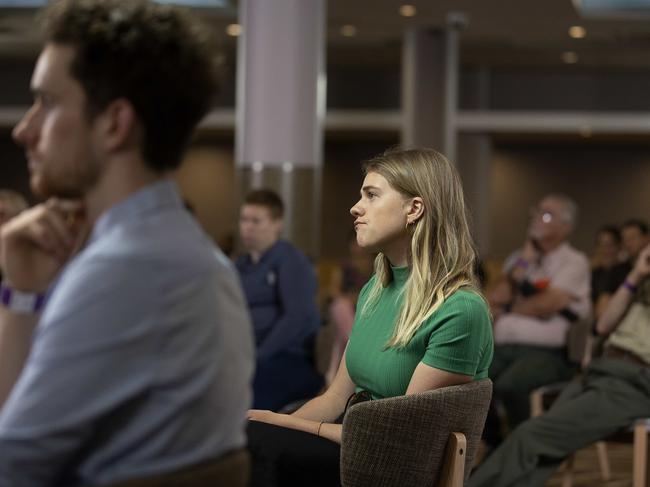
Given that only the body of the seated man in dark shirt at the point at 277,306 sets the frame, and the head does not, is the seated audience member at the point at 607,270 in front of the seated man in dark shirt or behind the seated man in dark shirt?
behind

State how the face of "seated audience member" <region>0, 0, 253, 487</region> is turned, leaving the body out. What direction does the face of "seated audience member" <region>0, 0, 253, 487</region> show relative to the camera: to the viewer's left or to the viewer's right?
to the viewer's left

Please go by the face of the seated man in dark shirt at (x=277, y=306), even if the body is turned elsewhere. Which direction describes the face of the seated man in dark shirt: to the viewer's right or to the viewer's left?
to the viewer's left

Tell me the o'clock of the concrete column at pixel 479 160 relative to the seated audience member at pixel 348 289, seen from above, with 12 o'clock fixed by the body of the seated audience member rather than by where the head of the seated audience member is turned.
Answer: The concrete column is roughly at 5 o'clock from the seated audience member.

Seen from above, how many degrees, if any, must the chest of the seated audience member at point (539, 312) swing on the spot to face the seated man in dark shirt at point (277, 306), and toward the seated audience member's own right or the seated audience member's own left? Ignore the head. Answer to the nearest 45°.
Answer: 0° — they already face them

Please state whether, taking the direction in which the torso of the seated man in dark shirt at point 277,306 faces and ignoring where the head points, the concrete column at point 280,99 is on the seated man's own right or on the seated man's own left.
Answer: on the seated man's own right

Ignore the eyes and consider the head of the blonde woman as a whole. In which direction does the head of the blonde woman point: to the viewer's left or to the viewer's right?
to the viewer's left

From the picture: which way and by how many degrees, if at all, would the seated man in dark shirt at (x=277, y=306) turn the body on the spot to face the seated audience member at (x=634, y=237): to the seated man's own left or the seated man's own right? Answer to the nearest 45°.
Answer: approximately 180°

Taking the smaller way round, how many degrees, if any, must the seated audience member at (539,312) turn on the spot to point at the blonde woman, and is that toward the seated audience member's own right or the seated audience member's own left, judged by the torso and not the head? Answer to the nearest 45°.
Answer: approximately 45° to the seated audience member's own left

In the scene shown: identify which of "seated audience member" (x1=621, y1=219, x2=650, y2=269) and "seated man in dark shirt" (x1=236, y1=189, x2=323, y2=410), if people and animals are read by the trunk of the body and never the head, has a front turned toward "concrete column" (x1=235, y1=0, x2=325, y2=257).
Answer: the seated audience member
